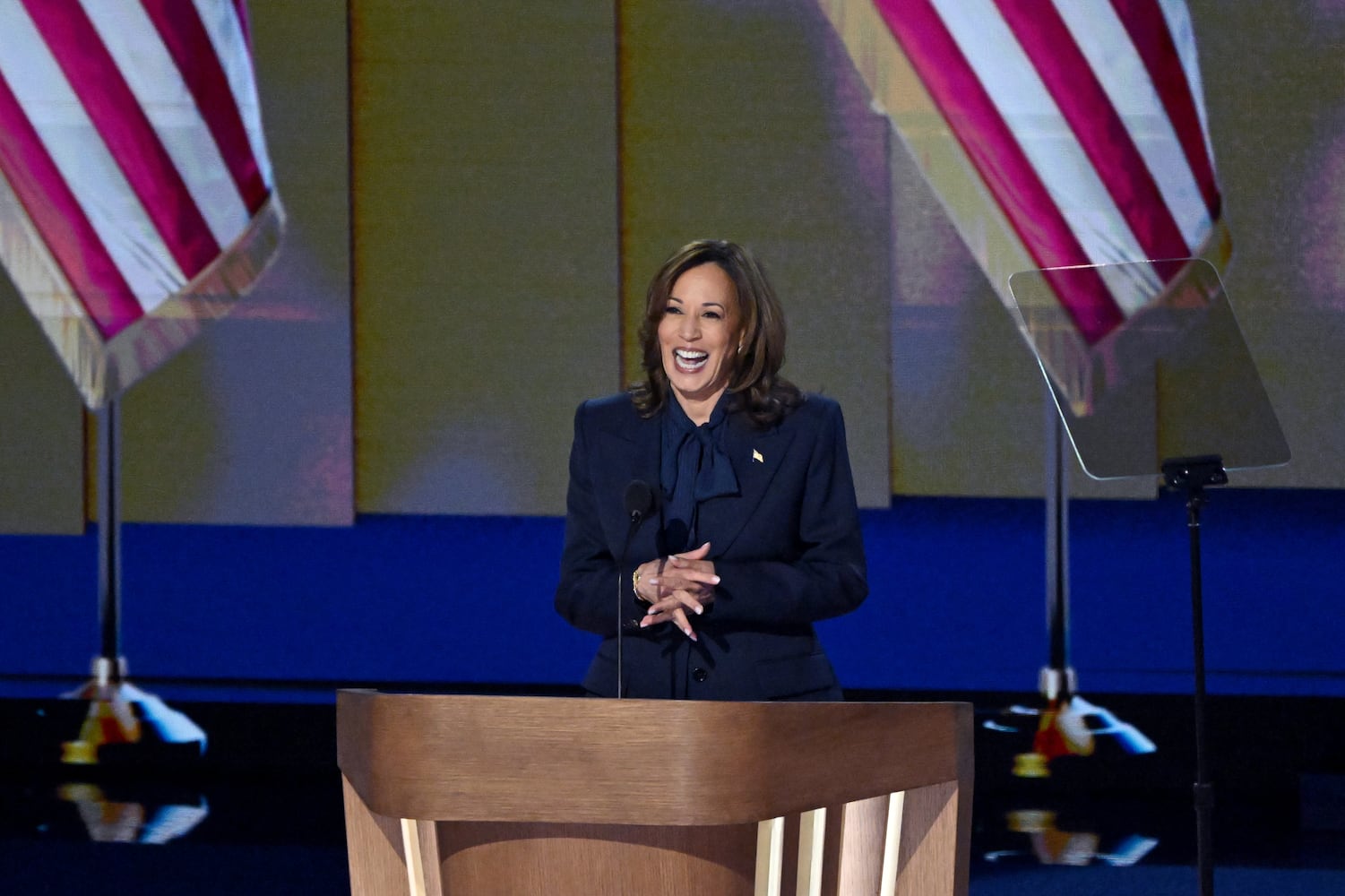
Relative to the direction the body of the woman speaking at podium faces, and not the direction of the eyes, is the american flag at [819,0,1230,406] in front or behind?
behind

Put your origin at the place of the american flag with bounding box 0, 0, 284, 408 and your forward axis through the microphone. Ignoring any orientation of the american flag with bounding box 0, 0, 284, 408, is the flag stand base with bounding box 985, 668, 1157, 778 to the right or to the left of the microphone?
left

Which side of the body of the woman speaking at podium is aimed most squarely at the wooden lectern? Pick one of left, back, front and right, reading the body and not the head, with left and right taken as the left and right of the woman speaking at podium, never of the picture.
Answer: front

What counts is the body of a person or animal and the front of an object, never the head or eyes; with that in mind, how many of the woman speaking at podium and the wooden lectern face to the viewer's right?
0

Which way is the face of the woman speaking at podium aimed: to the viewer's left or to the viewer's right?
to the viewer's left

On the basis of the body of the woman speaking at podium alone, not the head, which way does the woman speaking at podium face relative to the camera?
toward the camera

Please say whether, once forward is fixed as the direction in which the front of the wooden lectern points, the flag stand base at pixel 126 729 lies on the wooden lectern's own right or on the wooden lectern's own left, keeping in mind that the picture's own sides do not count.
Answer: on the wooden lectern's own right

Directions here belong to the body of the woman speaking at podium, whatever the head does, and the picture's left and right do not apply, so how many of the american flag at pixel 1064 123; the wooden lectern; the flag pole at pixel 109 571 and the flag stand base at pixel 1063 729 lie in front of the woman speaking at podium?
1

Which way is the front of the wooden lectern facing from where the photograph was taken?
facing the viewer and to the left of the viewer
